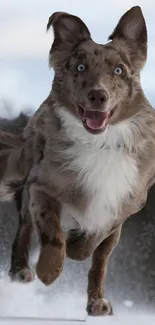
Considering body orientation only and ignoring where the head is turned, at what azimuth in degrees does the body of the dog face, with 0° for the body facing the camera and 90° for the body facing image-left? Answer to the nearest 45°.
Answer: approximately 0°
